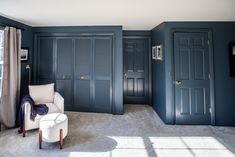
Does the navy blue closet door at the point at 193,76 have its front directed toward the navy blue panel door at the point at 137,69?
no

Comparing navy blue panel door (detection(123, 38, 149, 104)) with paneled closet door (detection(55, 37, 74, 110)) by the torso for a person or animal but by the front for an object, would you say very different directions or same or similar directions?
same or similar directions

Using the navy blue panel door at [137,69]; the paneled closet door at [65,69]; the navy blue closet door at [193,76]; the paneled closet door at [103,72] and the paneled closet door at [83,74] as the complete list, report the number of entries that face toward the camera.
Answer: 5

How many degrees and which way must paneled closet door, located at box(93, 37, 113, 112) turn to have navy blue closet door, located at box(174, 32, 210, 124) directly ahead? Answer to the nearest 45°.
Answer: approximately 45° to its left

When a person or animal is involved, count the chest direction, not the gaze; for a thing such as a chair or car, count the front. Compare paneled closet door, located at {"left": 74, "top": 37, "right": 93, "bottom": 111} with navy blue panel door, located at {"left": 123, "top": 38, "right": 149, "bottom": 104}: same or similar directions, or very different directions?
same or similar directions

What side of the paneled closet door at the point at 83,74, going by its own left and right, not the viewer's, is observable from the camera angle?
front

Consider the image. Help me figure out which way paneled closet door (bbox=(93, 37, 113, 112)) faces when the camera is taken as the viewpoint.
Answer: facing the viewer

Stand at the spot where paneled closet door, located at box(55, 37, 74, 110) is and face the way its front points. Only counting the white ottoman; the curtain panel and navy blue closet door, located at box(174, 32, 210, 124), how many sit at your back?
0

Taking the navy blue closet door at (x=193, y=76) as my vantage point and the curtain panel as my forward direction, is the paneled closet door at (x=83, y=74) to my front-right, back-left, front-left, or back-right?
front-right
